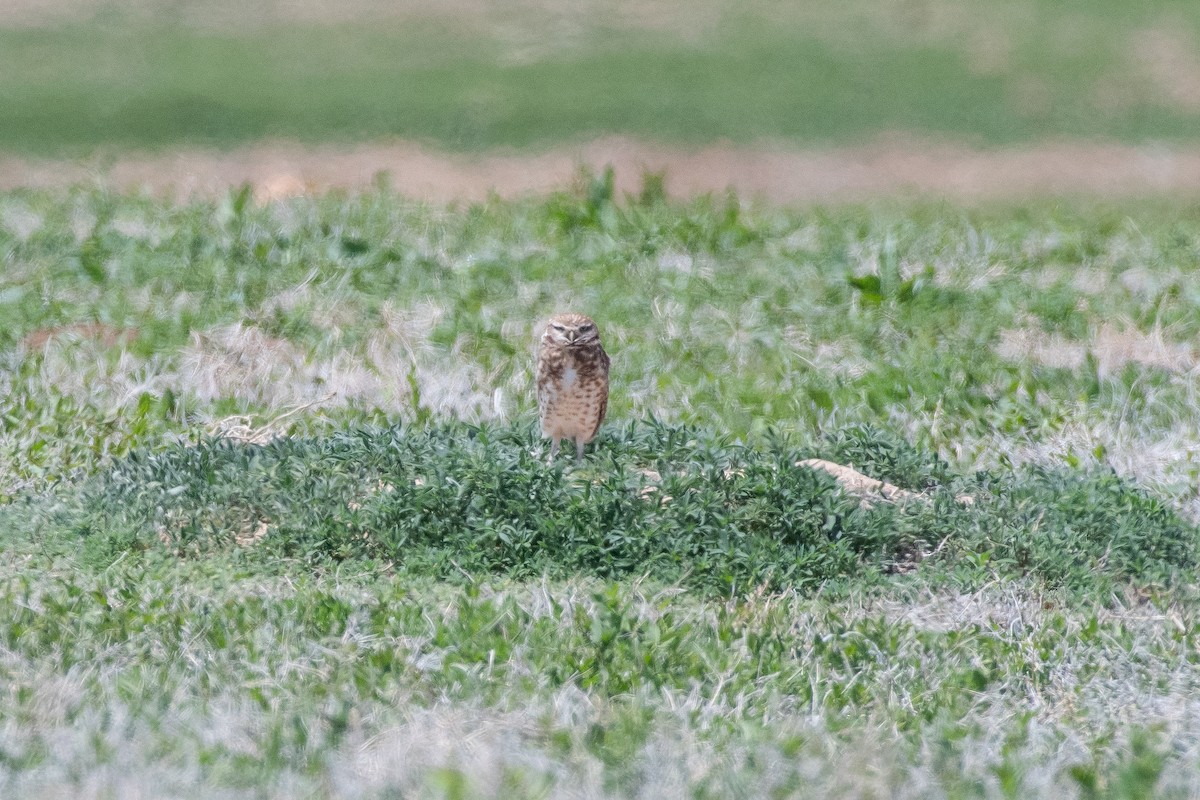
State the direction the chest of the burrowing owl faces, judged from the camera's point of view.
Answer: toward the camera
